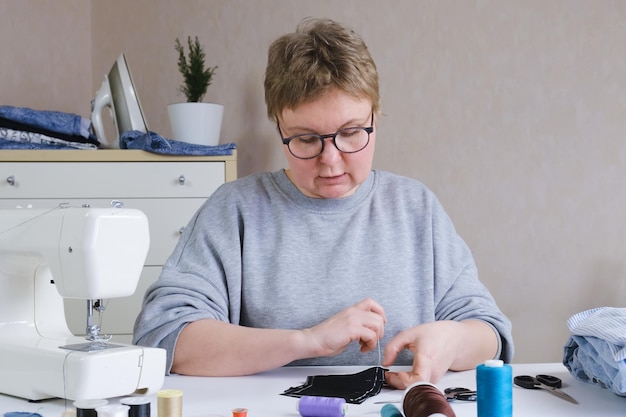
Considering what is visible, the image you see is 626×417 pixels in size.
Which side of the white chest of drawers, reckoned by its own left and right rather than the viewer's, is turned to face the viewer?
front

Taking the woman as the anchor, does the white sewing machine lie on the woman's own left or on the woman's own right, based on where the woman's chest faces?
on the woman's own right

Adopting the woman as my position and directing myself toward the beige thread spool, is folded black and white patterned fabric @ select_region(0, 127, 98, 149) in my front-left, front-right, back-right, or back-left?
back-right

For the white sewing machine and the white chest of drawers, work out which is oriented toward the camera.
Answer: the white chest of drawers

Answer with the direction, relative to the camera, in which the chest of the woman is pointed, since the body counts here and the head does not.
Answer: toward the camera

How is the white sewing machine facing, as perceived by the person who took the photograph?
facing away from the viewer and to the right of the viewer

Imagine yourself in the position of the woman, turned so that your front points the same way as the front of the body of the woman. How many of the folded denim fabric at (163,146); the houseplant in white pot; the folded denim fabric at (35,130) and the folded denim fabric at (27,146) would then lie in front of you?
0

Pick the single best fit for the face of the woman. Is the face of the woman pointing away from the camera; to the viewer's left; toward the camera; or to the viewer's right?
toward the camera

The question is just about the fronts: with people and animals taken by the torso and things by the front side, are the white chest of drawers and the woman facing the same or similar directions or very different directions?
same or similar directions

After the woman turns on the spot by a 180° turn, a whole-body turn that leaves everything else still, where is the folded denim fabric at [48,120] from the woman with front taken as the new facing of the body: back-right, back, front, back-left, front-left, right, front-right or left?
front-left

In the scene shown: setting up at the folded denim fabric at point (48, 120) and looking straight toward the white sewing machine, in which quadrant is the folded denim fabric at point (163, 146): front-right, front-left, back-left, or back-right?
front-left

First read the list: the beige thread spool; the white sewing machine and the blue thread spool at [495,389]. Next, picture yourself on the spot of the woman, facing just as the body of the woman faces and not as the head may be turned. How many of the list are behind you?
0

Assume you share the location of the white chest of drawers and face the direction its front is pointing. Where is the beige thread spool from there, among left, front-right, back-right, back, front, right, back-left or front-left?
front
